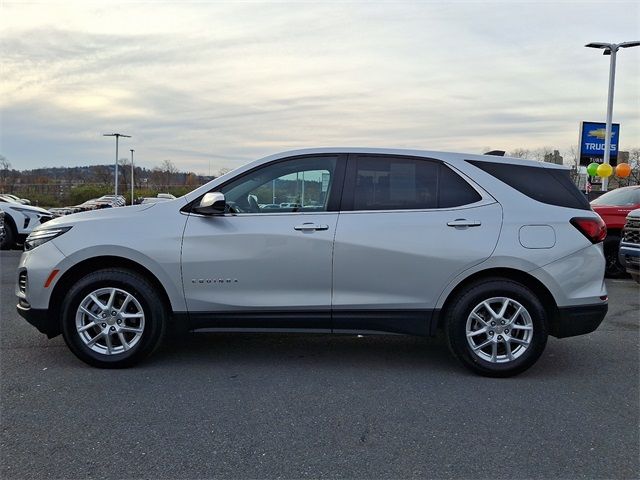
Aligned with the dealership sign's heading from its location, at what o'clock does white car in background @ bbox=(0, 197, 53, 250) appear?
The white car in background is roughly at 1 o'clock from the dealership sign.

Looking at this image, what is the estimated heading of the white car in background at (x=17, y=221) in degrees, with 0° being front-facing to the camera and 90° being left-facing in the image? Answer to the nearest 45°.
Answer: approximately 315°

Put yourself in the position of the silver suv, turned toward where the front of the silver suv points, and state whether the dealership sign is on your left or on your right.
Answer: on your right

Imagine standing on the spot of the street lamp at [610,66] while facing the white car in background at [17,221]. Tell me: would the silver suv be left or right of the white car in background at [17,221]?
left

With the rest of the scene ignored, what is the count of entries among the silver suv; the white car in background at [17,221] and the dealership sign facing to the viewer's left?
1

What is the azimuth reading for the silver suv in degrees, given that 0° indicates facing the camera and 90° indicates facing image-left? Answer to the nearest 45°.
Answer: approximately 90°

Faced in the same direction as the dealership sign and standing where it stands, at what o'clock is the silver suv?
The silver suv is roughly at 12 o'clock from the dealership sign.

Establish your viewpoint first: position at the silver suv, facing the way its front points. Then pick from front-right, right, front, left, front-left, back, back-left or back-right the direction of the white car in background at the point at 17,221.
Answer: front-right

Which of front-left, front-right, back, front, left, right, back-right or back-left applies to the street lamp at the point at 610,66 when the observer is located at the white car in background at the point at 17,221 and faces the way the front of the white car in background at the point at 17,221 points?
front-left

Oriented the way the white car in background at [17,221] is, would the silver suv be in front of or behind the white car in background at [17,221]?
in front

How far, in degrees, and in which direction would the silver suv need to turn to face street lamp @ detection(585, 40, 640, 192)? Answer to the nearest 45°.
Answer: approximately 135° to its right

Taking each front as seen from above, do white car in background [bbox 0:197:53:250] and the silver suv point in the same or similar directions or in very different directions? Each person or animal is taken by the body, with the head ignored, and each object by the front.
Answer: very different directions
